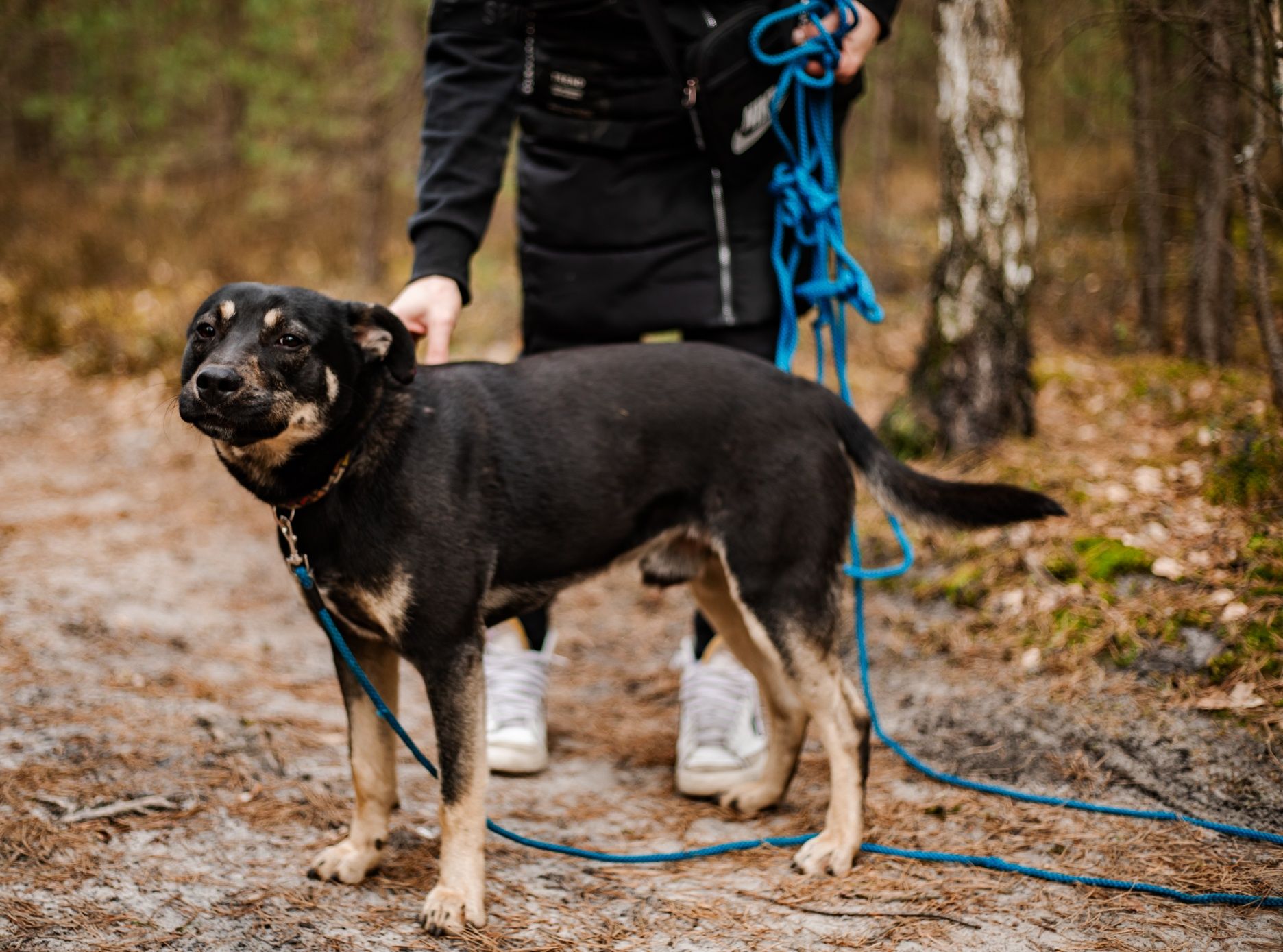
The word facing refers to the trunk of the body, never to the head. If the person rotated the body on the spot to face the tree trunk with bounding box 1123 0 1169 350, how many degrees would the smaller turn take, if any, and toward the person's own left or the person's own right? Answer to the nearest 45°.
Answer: approximately 135° to the person's own left

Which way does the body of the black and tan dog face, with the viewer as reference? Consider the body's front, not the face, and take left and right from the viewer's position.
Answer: facing the viewer and to the left of the viewer

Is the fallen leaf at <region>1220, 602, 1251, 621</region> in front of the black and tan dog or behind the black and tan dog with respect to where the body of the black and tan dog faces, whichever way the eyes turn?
behind

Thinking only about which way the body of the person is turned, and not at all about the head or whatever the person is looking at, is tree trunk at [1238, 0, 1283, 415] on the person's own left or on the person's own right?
on the person's own left

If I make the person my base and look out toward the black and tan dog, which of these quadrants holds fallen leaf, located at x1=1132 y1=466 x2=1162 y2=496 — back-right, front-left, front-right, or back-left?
back-left

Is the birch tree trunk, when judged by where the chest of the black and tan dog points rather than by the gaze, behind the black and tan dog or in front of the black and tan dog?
behind

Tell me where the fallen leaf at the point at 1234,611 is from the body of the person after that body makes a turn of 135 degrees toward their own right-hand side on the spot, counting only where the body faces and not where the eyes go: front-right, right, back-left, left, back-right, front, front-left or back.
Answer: back-right

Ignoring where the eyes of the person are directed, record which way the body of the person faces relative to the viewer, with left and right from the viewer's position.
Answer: facing the viewer
